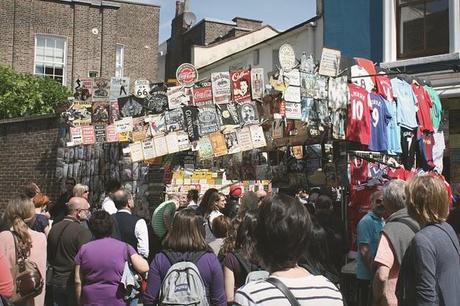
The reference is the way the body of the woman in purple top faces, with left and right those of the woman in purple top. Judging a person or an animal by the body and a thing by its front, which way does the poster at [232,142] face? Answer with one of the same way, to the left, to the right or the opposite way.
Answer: the opposite way

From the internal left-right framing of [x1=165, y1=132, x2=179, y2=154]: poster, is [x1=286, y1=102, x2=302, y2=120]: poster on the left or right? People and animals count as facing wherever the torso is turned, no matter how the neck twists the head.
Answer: on its left

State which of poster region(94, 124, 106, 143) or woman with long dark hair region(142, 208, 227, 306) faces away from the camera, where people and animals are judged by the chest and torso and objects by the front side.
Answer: the woman with long dark hair

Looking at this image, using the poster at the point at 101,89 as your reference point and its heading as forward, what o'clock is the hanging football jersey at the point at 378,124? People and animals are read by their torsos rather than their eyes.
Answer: The hanging football jersey is roughly at 10 o'clock from the poster.

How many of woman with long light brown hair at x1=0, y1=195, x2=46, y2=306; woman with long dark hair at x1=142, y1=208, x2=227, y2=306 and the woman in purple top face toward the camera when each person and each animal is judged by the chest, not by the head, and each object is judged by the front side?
0

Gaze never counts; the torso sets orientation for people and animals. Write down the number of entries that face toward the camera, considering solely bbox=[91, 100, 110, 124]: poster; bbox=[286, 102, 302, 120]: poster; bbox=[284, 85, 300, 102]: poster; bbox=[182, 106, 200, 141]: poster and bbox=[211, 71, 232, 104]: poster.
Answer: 5

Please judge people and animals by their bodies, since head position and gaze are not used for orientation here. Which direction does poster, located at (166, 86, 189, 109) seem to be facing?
toward the camera

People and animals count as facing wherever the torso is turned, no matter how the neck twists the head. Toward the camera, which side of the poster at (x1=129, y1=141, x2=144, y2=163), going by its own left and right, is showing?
front

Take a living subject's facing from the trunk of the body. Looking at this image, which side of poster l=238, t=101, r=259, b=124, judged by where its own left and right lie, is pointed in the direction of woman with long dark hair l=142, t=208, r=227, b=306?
front

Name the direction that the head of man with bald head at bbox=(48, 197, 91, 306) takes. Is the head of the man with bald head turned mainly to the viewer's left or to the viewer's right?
to the viewer's right

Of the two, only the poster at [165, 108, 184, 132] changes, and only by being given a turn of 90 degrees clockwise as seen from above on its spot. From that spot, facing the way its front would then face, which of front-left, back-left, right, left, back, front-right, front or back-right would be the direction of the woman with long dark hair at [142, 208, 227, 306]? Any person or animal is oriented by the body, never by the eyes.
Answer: left

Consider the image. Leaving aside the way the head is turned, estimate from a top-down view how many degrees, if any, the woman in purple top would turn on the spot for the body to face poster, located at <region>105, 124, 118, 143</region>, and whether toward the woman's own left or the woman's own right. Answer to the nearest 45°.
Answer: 0° — they already face it

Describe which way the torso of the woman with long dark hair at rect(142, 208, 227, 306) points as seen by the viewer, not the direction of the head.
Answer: away from the camera

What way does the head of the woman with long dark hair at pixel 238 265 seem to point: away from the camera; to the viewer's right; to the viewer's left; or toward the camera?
away from the camera

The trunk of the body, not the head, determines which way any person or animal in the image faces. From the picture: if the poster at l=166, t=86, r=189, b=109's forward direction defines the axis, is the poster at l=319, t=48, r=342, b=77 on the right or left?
on its left

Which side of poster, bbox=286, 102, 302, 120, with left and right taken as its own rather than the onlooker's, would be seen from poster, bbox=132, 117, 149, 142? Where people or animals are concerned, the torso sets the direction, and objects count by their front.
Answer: right

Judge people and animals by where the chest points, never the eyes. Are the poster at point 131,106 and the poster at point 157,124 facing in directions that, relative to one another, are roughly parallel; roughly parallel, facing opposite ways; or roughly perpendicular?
roughly parallel

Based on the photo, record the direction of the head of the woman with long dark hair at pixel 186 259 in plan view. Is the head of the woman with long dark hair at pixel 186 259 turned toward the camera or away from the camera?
away from the camera

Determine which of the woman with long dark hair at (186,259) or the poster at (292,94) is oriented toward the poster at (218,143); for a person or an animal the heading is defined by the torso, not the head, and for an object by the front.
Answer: the woman with long dark hair

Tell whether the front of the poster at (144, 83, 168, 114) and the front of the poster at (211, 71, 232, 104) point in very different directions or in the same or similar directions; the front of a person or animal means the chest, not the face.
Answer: same or similar directions

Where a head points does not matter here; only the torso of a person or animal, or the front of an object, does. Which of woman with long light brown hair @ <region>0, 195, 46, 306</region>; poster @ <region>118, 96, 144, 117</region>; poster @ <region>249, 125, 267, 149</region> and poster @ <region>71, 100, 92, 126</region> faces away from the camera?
the woman with long light brown hair

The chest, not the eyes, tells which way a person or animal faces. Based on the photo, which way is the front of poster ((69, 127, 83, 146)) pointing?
toward the camera

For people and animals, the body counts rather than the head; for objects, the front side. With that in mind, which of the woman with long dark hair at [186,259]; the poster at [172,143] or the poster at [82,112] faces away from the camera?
the woman with long dark hair
